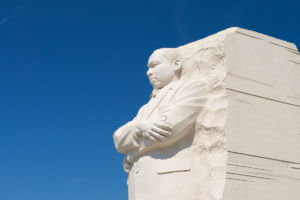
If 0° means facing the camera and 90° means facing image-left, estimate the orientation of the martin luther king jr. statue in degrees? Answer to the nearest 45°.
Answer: approximately 45°
